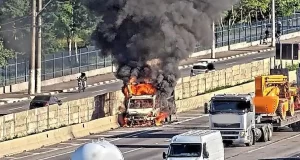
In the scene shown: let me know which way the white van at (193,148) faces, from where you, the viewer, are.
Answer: facing the viewer and to the left of the viewer
